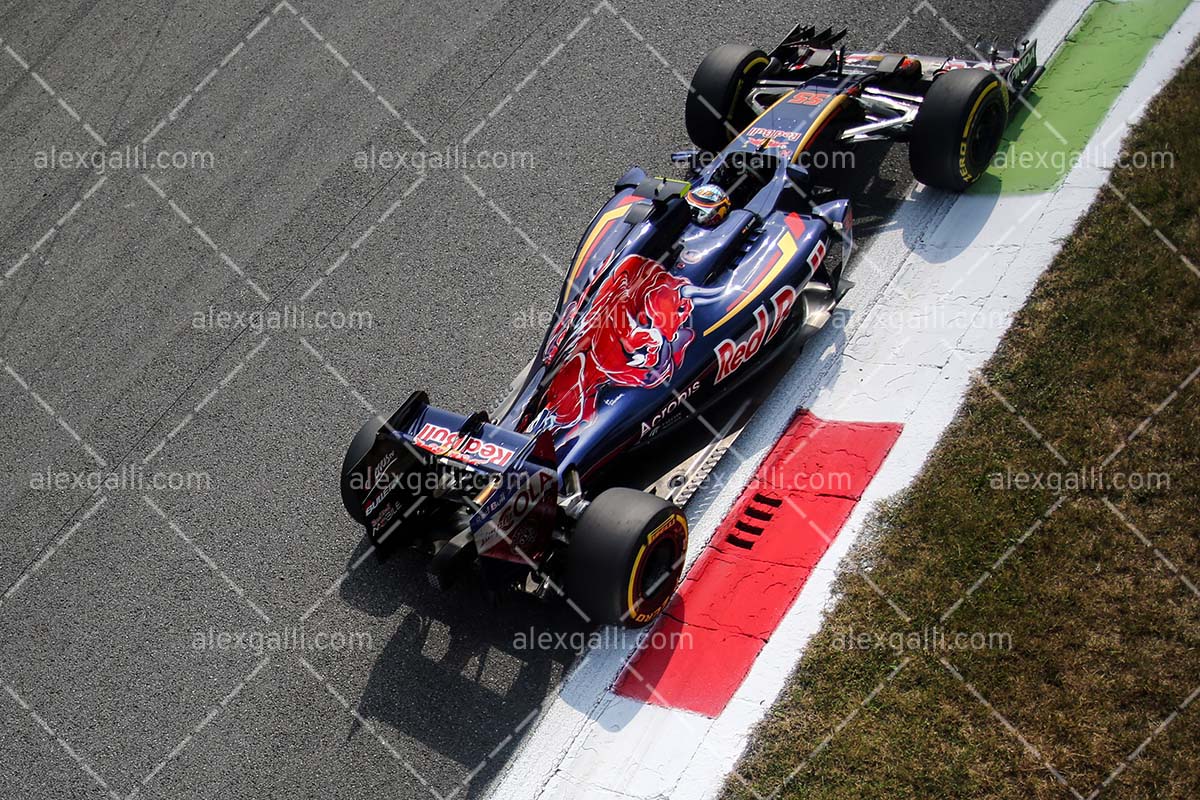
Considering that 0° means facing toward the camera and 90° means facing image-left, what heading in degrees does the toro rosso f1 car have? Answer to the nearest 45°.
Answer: approximately 225°
